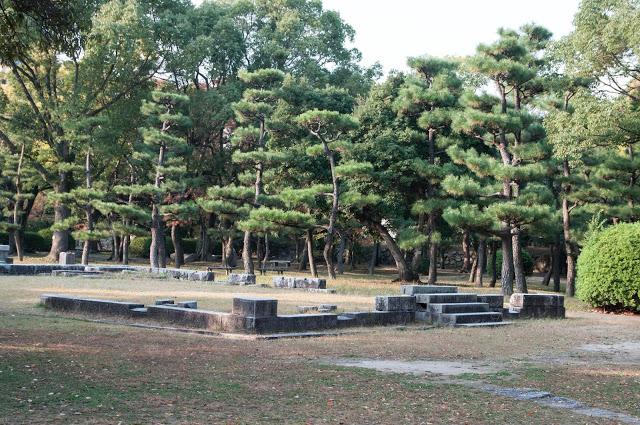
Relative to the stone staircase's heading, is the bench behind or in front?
behind

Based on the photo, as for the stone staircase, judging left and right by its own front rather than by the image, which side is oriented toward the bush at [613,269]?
left

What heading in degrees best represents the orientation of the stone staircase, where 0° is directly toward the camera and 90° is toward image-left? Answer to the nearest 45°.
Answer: approximately 315°

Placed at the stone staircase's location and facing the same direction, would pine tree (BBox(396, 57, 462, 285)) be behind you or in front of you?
behind

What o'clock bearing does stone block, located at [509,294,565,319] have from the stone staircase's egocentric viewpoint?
The stone block is roughly at 9 o'clock from the stone staircase.

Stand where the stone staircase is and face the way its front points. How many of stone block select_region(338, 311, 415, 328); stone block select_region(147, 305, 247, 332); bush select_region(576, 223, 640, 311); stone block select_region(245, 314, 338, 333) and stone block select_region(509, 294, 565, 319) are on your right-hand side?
3

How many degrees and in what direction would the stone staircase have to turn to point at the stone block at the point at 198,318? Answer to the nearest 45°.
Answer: approximately 90° to its right

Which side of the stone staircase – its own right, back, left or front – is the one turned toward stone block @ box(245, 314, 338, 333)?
right

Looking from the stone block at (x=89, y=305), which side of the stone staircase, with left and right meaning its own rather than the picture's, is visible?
right

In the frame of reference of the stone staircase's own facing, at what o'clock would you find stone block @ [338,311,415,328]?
The stone block is roughly at 3 o'clock from the stone staircase.

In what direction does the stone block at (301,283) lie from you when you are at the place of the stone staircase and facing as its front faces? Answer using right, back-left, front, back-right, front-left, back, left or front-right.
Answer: back

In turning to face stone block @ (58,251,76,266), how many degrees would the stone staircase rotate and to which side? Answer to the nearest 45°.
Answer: approximately 180°
